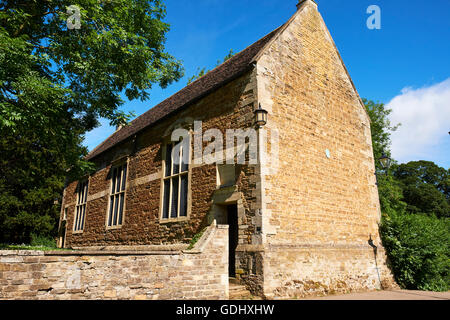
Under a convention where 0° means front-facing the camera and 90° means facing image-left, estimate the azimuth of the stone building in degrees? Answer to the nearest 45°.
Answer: approximately 45°

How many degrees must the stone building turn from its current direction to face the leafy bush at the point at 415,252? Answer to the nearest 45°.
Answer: approximately 135° to its left

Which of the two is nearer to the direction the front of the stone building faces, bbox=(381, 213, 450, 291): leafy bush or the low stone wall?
the low stone wall

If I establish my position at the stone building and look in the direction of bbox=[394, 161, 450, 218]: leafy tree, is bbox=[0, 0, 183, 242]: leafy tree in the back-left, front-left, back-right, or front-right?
back-left

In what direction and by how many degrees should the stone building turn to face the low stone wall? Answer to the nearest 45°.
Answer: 0° — it already faces it

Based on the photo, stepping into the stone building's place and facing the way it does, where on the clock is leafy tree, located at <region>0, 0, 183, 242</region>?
The leafy tree is roughly at 1 o'clock from the stone building.

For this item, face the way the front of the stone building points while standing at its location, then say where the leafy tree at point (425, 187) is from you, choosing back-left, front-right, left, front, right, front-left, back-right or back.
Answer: back

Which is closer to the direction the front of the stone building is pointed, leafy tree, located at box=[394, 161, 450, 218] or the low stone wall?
the low stone wall

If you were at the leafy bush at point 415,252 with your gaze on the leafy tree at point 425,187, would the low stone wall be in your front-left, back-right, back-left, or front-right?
back-left
